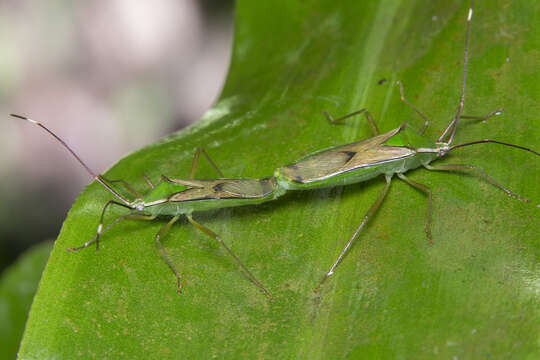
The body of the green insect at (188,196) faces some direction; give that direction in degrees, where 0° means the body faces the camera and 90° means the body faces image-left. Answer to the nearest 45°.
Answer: approximately 90°

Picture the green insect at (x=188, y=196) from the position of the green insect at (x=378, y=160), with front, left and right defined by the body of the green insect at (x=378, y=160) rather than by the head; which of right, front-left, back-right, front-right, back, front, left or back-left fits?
back

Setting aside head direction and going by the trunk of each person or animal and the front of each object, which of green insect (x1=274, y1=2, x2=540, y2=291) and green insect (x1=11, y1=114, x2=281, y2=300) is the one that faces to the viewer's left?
green insect (x1=11, y1=114, x2=281, y2=300)

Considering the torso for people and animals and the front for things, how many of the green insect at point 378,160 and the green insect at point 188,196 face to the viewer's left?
1

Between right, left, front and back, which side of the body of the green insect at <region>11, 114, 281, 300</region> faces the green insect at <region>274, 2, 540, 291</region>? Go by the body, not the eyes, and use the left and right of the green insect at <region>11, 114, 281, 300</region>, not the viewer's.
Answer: back

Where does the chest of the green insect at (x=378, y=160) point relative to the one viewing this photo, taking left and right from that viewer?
facing to the right of the viewer
